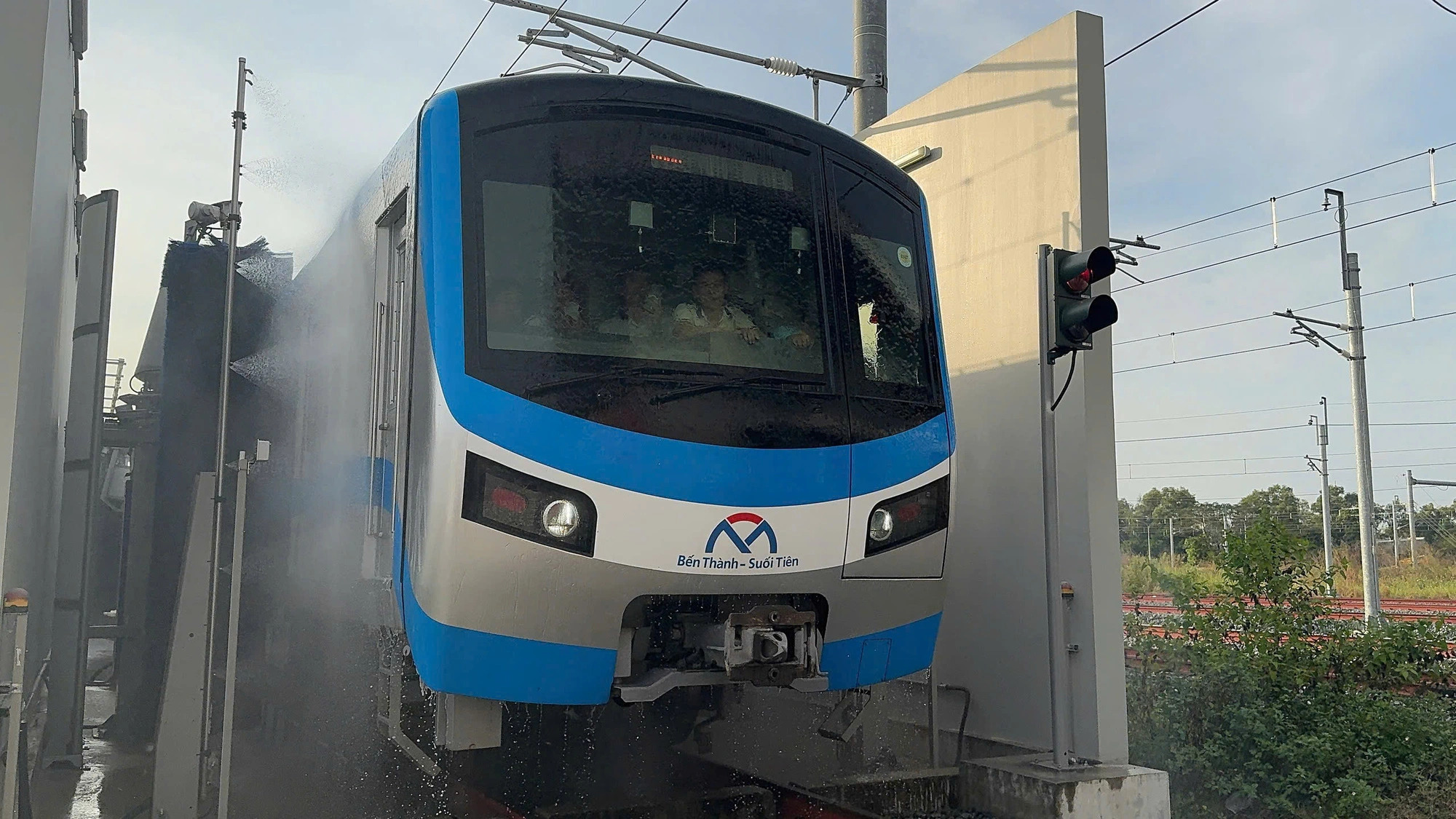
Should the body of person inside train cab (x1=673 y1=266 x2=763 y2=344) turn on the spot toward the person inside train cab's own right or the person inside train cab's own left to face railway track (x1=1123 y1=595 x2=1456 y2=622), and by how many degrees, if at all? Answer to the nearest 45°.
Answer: approximately 135° to the person inside train cab's own left

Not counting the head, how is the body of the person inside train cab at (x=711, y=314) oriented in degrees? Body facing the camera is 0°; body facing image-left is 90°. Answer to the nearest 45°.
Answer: approximately 0°

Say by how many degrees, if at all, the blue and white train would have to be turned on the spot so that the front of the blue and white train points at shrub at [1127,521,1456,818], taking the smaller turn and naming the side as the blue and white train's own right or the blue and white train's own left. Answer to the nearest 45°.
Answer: approximately 90° to the blue and white train's own left

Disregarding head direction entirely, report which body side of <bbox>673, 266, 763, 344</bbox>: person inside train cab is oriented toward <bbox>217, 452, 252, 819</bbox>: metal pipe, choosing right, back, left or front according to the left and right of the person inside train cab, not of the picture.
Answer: right

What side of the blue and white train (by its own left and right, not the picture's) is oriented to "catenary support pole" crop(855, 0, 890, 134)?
left

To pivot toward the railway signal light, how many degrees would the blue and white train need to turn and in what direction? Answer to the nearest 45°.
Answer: approximately 90° to its left

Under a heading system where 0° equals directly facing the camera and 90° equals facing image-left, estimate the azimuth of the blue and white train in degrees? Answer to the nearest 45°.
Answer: approximately 315°

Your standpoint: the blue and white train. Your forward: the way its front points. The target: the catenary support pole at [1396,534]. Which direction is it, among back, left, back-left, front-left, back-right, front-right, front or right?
left

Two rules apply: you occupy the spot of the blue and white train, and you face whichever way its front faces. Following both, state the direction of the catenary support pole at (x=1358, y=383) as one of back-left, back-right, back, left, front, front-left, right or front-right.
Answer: left
